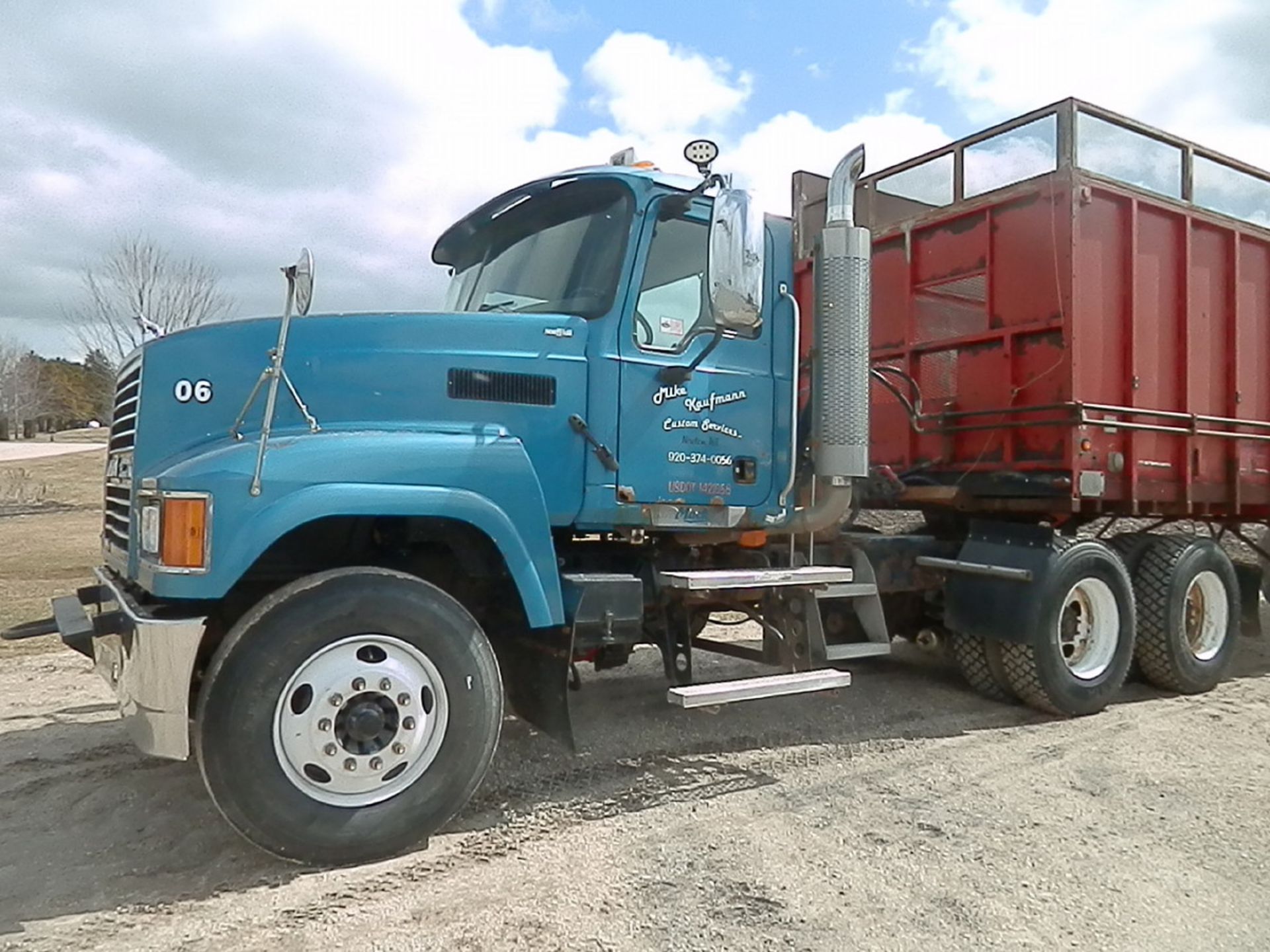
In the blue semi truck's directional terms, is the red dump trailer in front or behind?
behind

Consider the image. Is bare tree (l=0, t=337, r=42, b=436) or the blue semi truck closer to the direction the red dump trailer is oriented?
the blue semi truck

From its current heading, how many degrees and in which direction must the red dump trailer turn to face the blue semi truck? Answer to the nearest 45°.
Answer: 0° — it already faces it

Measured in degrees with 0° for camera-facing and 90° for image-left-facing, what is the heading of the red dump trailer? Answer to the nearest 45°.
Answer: approximately 45°

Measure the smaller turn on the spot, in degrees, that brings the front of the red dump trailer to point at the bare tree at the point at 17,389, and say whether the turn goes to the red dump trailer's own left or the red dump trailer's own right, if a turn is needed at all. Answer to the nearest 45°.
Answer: approximately 90° to the red dump trailer's own right

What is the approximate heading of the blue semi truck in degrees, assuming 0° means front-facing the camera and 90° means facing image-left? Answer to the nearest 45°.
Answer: approximately 45°
